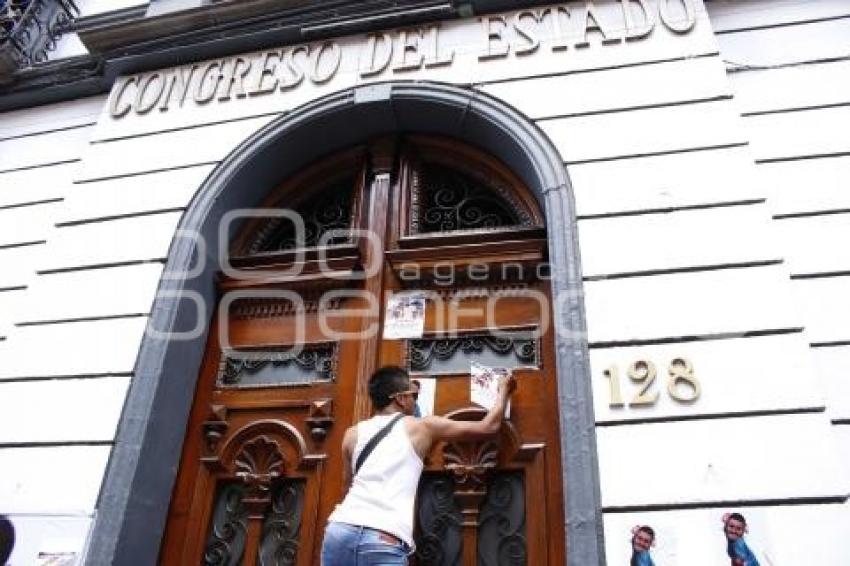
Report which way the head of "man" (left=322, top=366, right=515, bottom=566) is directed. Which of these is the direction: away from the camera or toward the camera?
away from the camera

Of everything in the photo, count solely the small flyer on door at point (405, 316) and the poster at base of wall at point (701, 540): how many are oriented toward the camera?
2

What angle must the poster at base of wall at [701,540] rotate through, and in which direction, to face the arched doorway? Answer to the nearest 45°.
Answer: approximately 90° to its right

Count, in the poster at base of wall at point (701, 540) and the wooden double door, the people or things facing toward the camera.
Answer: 2

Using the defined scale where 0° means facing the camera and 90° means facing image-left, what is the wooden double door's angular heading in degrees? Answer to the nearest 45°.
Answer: approximately 0°

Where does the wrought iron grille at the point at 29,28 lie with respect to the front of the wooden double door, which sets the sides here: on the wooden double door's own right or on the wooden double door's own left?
on the wooden double door's own right

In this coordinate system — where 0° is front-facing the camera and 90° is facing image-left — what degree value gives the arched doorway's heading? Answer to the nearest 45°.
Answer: approximately 0°
